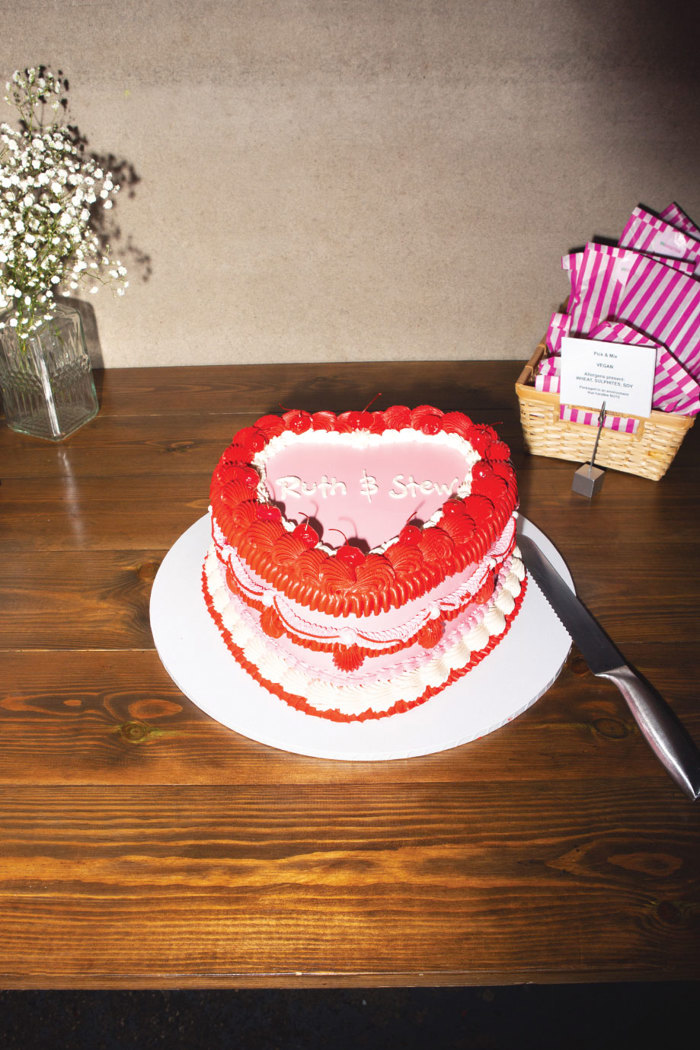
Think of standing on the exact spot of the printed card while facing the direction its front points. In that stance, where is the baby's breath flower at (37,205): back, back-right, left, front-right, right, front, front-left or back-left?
right

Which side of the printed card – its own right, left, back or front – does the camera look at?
front

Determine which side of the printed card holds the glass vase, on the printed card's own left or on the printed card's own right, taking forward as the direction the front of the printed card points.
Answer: on the printed card's own right
